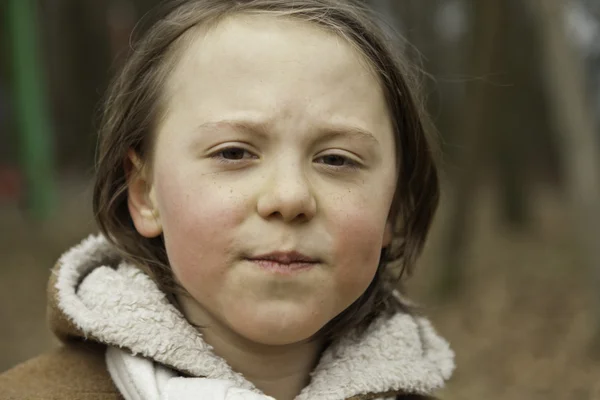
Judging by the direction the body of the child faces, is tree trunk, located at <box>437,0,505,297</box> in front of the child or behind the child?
behind

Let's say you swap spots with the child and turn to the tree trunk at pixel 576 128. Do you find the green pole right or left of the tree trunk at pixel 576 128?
left

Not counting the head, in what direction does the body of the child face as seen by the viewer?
toward the camera

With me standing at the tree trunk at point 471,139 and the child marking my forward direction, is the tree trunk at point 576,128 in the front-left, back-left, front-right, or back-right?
front-left

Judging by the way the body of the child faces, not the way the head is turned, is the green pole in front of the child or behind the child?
behind

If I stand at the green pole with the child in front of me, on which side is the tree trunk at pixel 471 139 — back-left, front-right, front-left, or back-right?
front-left

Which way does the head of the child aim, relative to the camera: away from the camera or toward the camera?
toward the camera

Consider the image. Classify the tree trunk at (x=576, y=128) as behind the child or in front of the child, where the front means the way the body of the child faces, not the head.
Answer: behind
